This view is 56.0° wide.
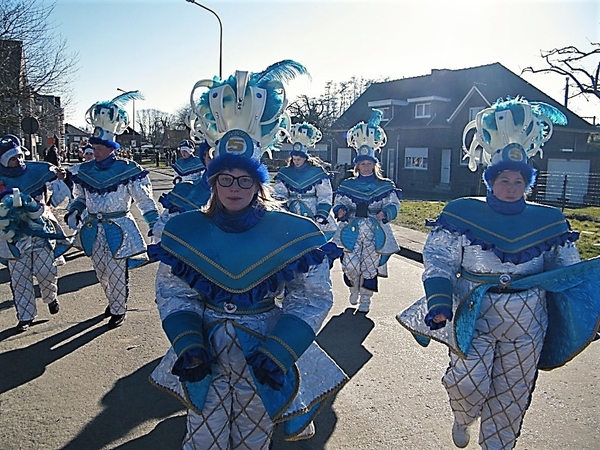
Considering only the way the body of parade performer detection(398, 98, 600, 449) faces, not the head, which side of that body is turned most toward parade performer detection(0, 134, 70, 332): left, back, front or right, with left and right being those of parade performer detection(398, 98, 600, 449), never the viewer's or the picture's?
right

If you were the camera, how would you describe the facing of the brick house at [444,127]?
facing the viewer and to the left of the viewer

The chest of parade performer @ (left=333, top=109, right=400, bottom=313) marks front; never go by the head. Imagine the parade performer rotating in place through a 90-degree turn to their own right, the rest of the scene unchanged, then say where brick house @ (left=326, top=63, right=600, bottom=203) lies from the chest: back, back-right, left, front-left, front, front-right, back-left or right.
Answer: right

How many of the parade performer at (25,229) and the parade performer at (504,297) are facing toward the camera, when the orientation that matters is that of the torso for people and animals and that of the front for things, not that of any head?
2

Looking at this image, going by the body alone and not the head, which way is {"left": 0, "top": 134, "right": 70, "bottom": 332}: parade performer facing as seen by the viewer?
toward the camera

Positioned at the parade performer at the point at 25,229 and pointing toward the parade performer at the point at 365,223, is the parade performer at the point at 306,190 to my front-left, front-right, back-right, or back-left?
front-left

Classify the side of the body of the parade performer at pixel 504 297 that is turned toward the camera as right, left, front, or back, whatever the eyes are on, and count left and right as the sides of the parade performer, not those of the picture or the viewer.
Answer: front

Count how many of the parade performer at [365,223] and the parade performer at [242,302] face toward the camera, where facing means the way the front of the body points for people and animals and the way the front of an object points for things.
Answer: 2

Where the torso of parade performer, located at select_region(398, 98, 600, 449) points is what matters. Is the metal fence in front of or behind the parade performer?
behind

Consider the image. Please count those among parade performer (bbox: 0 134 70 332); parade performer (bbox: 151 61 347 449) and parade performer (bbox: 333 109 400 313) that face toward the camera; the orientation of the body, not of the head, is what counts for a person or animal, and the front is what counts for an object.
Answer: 3

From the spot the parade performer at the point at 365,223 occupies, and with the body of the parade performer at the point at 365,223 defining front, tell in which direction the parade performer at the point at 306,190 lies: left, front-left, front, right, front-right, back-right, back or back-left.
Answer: back-right

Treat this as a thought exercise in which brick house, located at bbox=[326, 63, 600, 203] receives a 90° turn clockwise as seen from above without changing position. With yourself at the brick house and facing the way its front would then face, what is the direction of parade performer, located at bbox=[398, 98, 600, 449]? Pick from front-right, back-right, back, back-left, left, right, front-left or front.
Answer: back-left

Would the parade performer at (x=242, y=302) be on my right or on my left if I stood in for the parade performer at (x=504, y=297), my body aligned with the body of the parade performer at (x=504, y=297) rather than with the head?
on my right

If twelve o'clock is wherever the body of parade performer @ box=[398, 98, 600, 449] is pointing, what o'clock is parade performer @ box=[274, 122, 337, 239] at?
parade performer @ box=[274, 122, 337, 239] is roughly at 5 o'clock from parade performer @ box=[398, 98, 600, 449].

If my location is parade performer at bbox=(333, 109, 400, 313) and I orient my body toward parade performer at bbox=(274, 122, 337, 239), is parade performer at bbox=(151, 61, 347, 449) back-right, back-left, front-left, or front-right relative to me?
back-left

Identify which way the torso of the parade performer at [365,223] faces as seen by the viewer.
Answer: toward the camera
